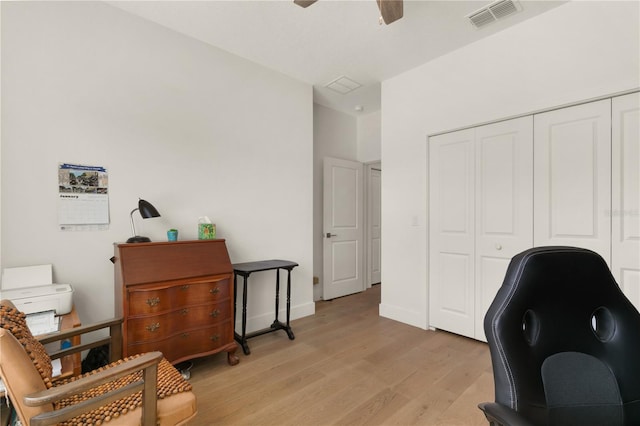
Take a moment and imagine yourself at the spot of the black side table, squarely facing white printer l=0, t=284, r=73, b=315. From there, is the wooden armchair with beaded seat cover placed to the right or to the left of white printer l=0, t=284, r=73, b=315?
left

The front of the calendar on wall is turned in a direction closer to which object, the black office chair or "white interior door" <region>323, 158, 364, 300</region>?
the black office chair

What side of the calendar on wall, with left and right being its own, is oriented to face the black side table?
left

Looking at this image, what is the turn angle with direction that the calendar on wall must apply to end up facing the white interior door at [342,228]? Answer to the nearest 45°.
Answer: approximately 90° to its left

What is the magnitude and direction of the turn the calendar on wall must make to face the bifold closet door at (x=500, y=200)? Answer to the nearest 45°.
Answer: approximately 45° to its left

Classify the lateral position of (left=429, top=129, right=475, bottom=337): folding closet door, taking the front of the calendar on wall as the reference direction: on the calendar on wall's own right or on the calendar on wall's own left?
on the calendar on wall's own left

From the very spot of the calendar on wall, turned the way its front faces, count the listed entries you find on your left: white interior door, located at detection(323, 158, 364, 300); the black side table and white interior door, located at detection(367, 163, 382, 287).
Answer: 3
